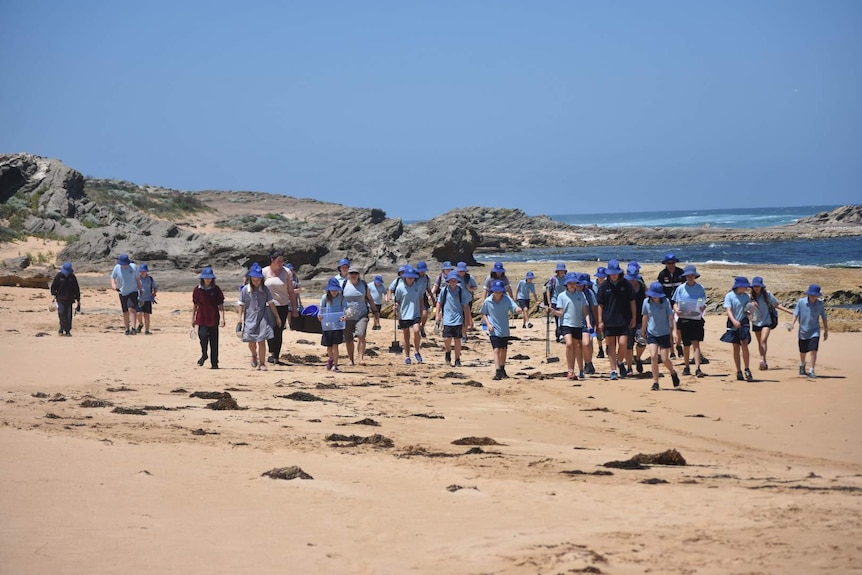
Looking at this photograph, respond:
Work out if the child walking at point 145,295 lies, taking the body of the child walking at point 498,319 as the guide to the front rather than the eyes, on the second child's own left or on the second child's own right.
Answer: on the second child's own right

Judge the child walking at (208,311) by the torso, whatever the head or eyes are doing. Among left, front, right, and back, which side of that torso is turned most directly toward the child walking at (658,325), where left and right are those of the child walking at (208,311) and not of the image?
left

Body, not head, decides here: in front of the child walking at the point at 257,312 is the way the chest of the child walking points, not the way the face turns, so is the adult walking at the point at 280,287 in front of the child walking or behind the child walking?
behind

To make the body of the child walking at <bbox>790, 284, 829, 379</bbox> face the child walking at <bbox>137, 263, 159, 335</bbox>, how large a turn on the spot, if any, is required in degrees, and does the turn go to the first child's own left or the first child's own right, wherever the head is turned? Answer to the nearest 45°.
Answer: approximately 90° to the first child's own right

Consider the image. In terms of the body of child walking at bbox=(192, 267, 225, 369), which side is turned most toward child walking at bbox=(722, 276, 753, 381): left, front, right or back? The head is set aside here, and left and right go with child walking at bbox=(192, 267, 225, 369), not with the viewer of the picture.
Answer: left

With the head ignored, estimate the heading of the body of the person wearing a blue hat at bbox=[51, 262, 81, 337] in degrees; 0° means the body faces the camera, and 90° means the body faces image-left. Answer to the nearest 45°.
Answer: approximately 0°

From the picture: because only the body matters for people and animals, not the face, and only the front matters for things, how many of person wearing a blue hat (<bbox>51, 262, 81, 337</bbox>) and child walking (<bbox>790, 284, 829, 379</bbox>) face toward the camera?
2

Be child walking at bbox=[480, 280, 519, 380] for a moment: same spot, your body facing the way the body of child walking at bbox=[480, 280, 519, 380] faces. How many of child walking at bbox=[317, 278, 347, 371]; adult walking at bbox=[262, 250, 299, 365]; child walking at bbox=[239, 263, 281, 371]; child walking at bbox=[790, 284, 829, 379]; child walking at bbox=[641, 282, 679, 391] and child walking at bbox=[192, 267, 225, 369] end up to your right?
4
